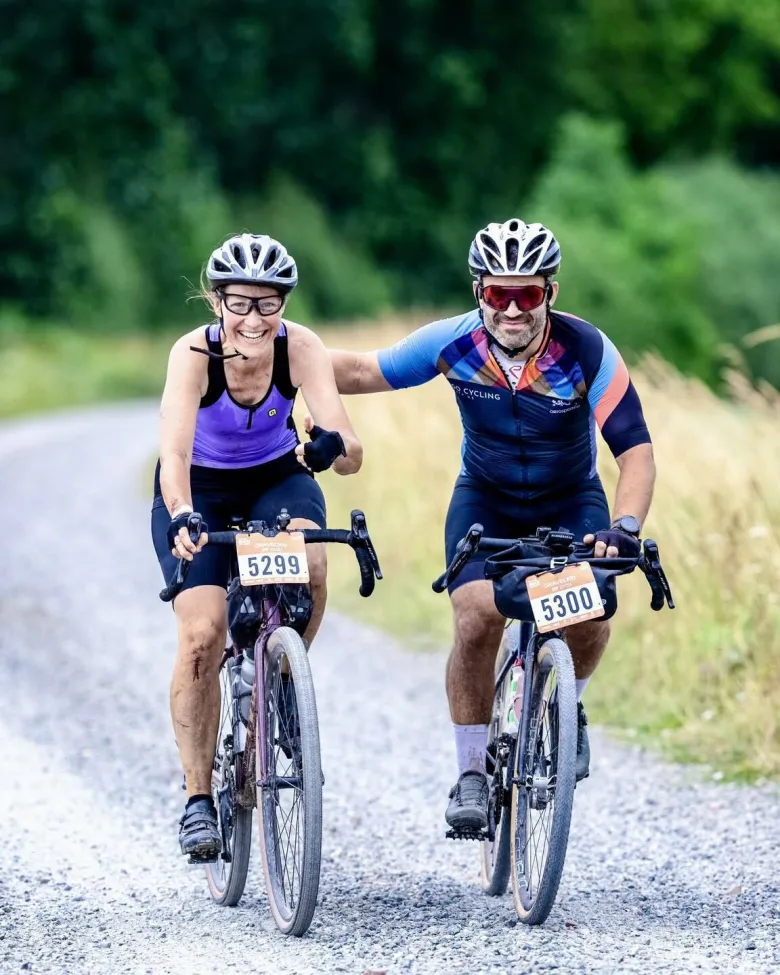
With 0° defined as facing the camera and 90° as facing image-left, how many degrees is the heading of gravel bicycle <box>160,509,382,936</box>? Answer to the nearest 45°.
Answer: approximately 0°

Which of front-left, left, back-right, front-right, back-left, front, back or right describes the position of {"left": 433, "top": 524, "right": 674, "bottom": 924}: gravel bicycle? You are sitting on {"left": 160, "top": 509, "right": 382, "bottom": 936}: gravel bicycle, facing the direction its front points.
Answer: left

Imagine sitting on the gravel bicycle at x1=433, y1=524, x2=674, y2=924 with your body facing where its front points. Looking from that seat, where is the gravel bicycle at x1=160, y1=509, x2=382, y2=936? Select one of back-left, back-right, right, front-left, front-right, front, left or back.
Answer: right

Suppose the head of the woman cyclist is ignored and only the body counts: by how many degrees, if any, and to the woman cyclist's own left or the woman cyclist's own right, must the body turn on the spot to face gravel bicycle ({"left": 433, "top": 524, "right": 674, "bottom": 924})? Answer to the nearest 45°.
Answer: approximately 90° to the woman cyclist's own left

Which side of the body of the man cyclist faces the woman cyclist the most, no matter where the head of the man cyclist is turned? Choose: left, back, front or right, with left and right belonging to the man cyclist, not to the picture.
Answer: right

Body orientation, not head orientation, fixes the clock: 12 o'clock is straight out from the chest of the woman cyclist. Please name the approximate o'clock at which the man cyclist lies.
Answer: The man cyclist is roughly at 9 o'clock from the woman cyclist.
